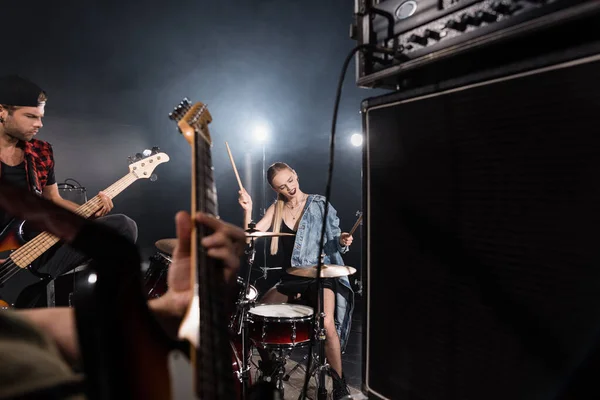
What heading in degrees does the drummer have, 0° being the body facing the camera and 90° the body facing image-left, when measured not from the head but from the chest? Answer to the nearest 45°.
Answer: approximately 0°

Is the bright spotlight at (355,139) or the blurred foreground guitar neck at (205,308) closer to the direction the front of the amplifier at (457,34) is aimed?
the blurred foreground guitar neck

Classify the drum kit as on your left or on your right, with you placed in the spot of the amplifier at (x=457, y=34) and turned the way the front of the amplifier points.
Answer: on your right

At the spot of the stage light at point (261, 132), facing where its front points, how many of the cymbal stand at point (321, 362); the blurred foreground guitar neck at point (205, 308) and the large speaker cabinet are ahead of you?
3

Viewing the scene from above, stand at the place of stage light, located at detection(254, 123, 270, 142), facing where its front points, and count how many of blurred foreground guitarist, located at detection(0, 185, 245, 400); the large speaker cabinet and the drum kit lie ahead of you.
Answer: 3

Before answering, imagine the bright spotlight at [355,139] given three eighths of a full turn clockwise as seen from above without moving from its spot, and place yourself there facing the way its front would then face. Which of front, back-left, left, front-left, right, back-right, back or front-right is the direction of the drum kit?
back-left

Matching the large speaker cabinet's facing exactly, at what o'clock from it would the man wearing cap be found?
The man wearing cap is roughly at 2 o'clock from the large speaker cabinet.

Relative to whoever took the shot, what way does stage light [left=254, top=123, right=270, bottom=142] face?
facing the viewer

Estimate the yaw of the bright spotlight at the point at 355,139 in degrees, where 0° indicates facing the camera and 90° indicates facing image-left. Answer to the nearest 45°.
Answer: approximately 0°

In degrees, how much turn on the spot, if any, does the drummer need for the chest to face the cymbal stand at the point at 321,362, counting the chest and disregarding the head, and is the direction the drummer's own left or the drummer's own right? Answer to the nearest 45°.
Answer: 0° — they already face it

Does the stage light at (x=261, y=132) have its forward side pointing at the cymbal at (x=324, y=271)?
yes

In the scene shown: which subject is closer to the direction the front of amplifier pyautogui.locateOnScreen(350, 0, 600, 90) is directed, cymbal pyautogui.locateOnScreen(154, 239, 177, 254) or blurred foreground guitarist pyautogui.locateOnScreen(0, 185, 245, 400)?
the blurred foreground guitarist

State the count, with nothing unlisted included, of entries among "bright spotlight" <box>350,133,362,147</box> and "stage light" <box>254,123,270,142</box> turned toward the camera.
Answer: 2

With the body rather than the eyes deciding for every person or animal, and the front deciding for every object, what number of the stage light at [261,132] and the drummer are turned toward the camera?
2

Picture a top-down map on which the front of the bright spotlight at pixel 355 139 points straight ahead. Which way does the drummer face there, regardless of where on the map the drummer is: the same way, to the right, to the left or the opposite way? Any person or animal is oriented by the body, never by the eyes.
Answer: the same way

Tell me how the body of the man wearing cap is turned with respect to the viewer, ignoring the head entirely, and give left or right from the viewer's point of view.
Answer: facing the viewer and to the right of the viewer
